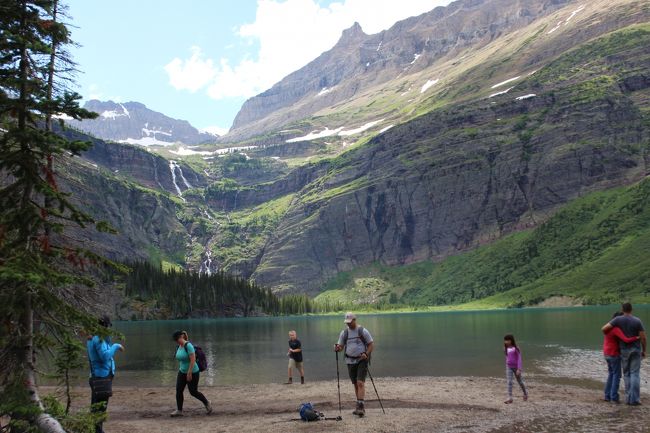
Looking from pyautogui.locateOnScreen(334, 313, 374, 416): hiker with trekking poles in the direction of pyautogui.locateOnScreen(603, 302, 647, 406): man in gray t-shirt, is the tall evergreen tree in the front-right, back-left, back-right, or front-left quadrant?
back-right

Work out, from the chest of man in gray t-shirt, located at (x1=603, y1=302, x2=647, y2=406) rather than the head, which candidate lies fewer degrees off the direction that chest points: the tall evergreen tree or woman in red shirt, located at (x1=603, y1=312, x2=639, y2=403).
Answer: the woman in red shirt

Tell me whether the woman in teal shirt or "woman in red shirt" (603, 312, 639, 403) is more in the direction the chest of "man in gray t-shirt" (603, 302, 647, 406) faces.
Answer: the woman in red shirt
